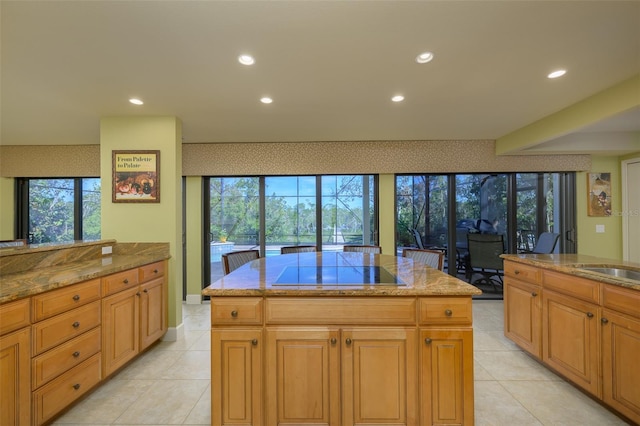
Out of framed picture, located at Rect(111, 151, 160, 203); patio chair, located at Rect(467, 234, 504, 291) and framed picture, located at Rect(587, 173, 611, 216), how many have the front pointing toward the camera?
2

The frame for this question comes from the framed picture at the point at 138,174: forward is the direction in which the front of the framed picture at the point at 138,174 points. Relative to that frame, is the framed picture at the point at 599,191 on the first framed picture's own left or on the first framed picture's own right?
on the first framed picture's own left

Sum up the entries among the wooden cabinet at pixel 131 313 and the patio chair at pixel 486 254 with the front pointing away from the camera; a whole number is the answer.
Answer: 1

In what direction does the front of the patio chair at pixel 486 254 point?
away from the camera

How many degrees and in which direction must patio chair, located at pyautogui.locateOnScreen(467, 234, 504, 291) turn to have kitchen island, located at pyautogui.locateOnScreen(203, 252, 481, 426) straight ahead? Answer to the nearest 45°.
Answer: approximately 180°

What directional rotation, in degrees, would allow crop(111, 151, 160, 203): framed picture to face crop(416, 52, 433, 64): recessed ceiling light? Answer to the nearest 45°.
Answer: approximately 45° to its left
